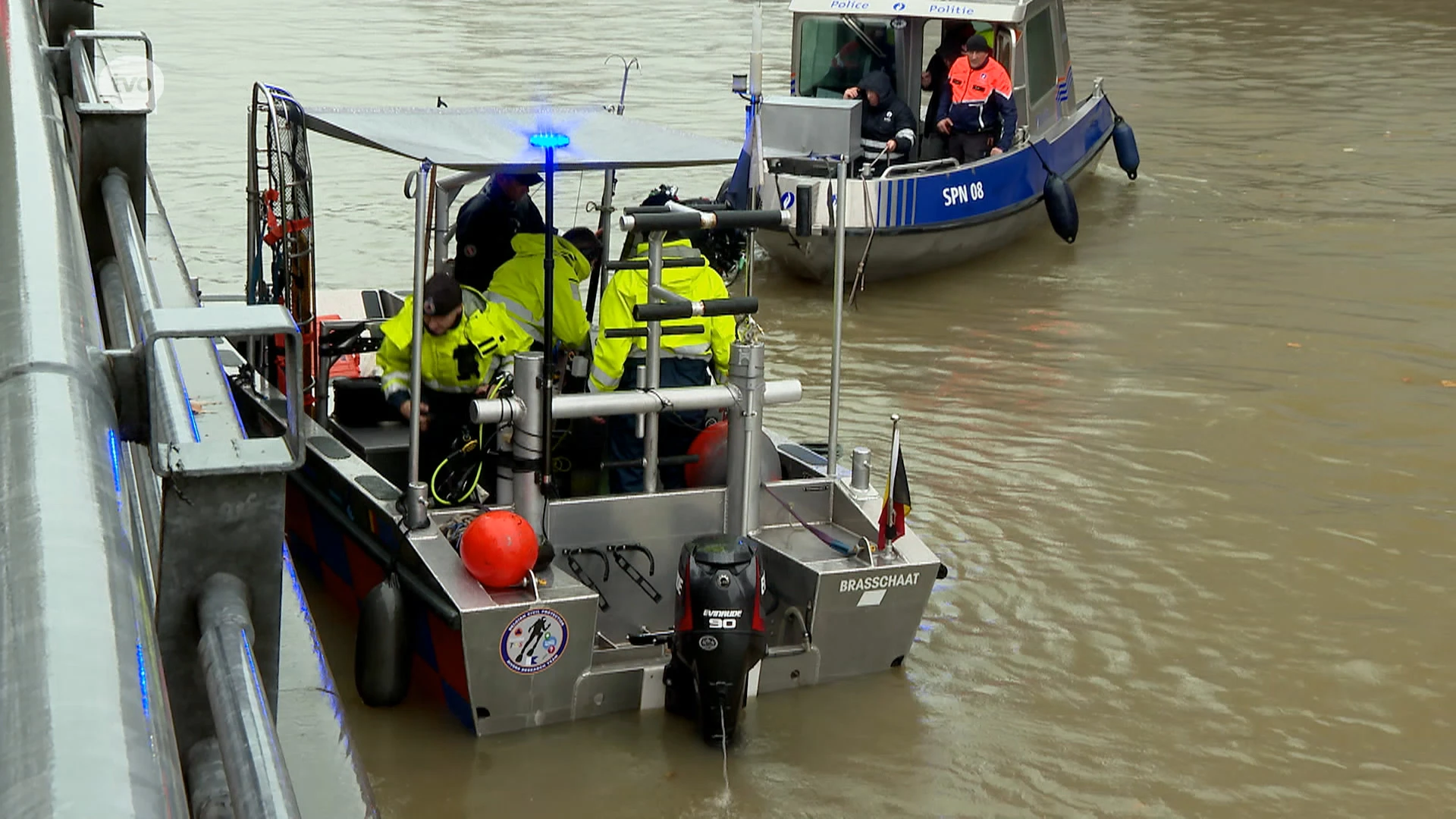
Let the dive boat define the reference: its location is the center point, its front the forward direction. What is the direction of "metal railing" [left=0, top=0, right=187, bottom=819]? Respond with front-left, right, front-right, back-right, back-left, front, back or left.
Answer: back-left

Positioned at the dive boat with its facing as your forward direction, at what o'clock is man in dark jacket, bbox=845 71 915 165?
The man in dark jacket is roughly at 2 o'clock from the dive boat.

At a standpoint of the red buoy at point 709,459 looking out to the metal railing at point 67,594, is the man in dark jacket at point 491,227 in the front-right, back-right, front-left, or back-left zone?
back-right

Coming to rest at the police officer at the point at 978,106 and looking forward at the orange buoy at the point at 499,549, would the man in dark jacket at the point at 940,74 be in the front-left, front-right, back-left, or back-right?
back-right

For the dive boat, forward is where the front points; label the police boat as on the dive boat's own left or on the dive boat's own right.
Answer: on the dive boat's own right

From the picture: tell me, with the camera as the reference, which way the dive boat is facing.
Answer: facing away from the viewer and to the left of the viewer

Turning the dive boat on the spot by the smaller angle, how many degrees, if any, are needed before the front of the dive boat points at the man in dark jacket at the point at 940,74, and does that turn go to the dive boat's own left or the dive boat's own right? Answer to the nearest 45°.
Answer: approximately 45° to the dive boat's own right
